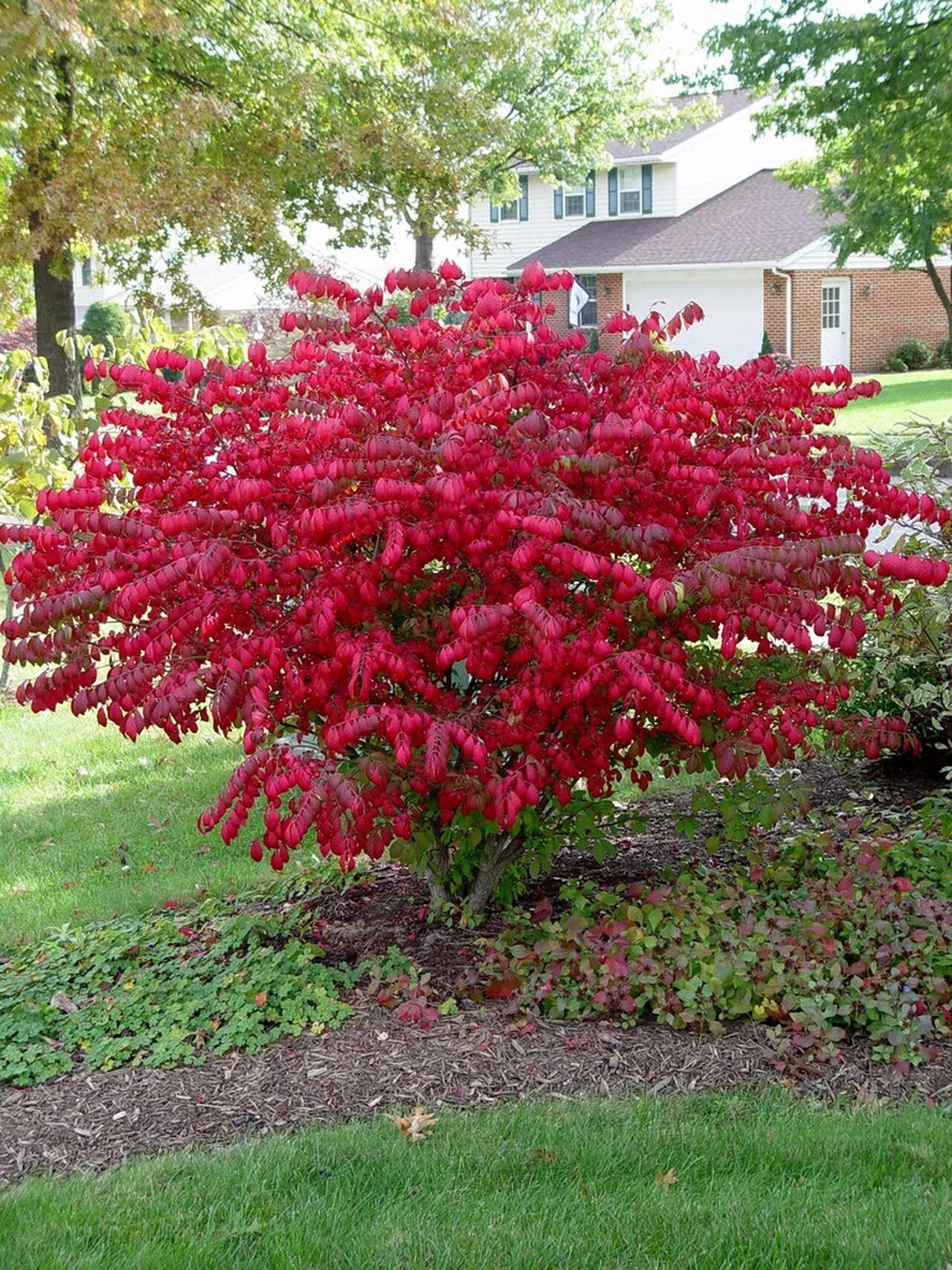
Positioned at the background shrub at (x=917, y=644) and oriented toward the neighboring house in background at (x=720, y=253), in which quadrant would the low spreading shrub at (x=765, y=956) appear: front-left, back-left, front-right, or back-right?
back-left

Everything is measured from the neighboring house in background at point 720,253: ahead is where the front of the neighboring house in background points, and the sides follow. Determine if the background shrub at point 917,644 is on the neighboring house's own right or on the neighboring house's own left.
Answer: on the neighboring house's own left

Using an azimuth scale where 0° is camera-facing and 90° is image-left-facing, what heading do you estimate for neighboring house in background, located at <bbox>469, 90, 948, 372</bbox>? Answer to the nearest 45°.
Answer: approximately 45°
